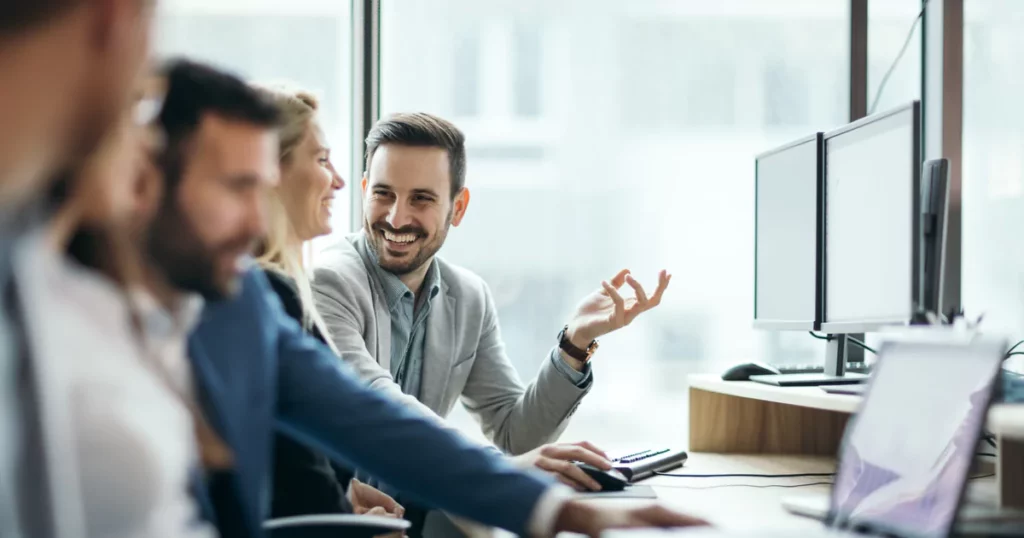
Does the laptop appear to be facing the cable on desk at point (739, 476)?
no

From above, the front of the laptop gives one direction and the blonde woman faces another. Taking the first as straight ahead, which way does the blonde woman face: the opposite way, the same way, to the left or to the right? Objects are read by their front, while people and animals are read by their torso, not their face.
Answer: the opposite way

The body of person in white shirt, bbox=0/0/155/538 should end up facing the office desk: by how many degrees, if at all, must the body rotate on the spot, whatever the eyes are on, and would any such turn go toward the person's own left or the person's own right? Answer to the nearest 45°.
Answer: approximately 45° to the person's own left

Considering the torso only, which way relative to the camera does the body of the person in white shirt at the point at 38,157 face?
to the viewer's right

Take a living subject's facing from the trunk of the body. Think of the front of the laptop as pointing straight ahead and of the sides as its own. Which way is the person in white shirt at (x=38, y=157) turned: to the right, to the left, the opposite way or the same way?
the opposite way

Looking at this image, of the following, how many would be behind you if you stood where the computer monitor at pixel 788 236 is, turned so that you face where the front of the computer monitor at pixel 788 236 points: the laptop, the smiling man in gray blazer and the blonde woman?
0

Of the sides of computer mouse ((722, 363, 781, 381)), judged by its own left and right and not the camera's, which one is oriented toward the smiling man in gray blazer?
back

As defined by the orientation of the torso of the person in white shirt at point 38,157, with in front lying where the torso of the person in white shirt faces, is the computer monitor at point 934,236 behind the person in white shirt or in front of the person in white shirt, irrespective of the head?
in front

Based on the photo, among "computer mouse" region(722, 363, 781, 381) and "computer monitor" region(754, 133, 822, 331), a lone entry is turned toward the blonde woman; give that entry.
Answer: the computer monitor

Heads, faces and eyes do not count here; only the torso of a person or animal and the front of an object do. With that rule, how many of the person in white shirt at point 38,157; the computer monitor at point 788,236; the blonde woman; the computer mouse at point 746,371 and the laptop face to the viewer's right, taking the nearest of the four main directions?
3

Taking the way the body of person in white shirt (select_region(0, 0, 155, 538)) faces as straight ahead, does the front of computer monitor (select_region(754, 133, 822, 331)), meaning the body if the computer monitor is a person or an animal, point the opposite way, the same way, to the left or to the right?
the opposite way

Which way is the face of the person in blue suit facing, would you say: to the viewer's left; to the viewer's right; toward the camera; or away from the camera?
to the viewer's right

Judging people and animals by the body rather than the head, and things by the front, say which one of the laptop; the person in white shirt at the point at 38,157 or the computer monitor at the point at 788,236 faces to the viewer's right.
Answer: the person in white shirt

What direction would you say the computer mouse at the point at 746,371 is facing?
to the viewer's right

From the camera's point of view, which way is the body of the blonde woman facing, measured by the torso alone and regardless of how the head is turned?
to the viewer's right

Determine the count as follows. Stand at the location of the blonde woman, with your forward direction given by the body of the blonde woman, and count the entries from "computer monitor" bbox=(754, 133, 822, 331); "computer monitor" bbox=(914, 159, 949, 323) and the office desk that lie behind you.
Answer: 0

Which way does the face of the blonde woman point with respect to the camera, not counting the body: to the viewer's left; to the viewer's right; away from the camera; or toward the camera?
to the viewer's right
